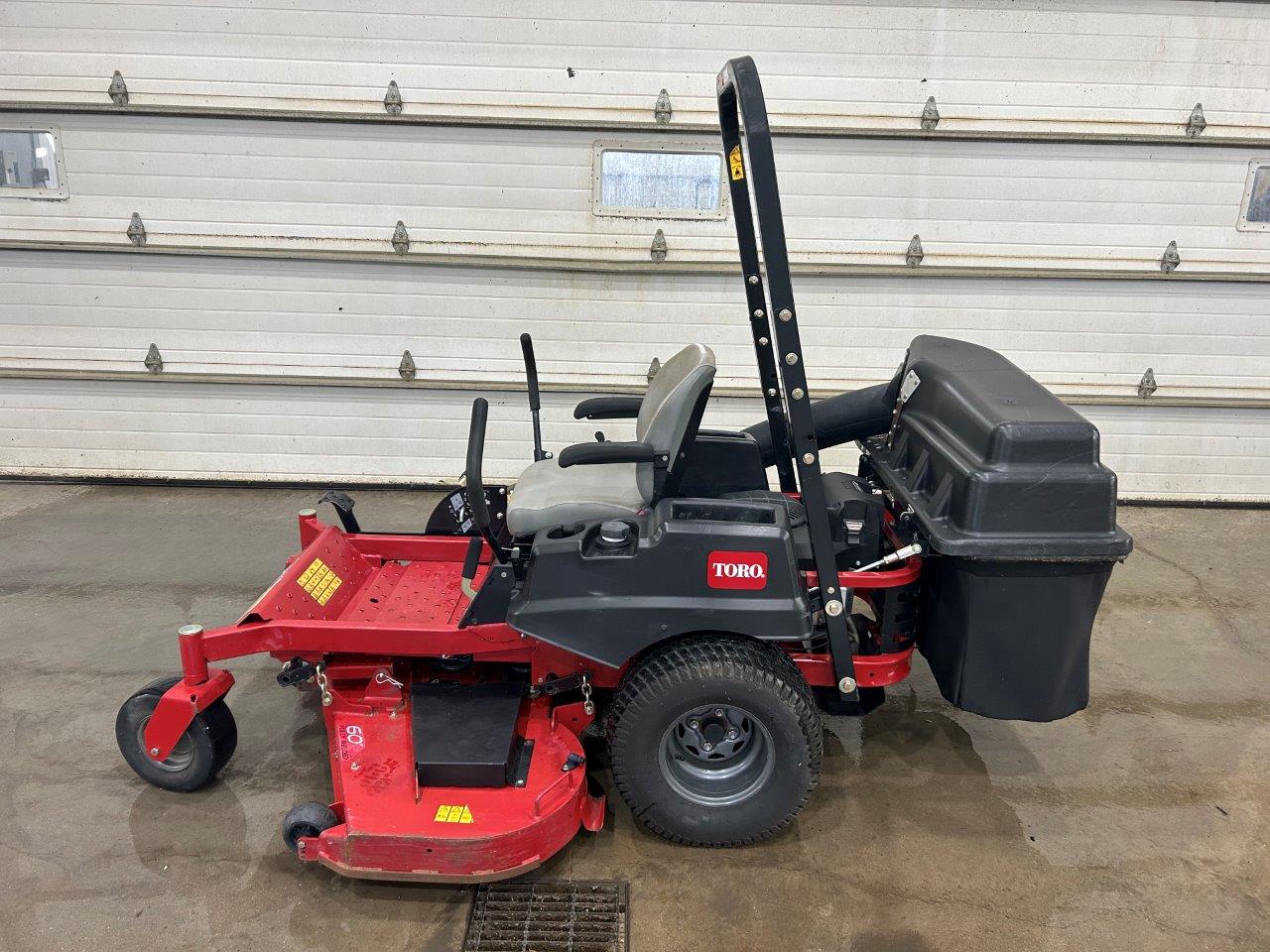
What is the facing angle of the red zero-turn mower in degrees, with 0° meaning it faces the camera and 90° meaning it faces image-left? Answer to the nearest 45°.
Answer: approximately 90°
